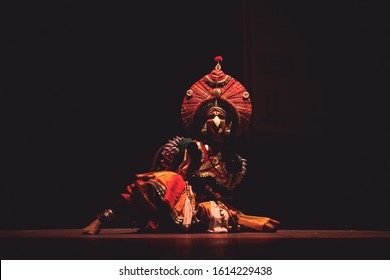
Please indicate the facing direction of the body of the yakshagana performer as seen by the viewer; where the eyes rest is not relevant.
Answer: toward the camera
